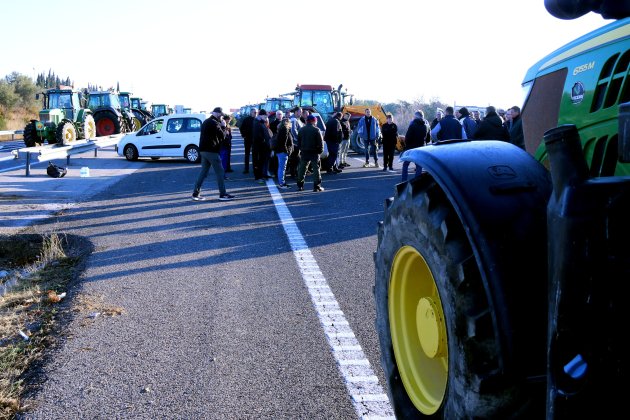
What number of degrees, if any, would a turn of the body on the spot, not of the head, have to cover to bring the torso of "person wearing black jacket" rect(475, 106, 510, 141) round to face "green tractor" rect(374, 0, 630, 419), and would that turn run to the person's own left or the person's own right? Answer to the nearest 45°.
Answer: approximately 180°

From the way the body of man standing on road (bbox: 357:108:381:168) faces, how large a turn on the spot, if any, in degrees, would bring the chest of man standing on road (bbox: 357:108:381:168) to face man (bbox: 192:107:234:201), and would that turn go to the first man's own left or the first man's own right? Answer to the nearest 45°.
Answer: approximately 45° to the first man's own right

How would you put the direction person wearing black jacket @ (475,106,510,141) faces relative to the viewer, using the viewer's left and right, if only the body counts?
facing away from the viewer

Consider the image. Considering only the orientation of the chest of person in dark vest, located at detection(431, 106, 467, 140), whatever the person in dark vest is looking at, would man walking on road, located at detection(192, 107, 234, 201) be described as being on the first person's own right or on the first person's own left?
on the first person's own left

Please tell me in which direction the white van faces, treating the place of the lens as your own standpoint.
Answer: facing to the left of the viewer

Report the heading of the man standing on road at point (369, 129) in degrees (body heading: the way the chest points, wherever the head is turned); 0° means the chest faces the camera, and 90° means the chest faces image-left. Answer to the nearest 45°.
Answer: approximately 0°

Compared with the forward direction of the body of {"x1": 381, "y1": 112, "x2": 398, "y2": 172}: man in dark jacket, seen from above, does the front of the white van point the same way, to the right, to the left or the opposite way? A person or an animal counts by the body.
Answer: to the right

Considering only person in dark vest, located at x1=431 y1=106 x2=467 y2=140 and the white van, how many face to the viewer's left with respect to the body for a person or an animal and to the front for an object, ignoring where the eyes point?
1

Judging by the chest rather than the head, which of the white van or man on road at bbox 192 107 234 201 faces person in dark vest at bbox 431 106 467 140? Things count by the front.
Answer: the man on road

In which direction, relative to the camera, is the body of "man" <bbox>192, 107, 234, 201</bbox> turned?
to the viewer's right

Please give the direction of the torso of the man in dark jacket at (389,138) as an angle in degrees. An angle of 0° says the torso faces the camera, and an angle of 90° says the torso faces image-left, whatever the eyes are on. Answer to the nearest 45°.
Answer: approximately 0°
